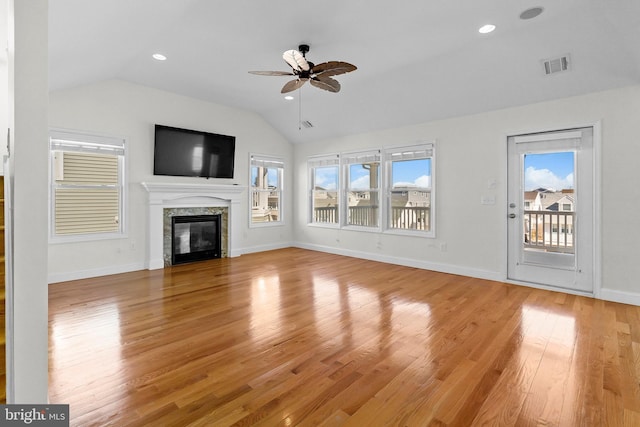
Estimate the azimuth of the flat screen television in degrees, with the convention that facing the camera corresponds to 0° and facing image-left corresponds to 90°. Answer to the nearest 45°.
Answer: approximately 315°

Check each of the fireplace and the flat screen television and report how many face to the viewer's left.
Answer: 0

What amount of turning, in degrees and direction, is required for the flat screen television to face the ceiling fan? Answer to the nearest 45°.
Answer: approximately 45° to its right

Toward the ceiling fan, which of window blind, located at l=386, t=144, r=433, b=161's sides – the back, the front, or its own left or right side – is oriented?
front

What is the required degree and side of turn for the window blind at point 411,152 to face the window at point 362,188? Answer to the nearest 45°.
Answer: approximately 90° to its right

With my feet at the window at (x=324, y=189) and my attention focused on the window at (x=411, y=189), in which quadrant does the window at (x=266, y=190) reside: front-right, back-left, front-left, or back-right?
back-right

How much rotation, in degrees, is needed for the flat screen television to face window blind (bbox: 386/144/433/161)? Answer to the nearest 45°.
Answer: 0° — it already faces it

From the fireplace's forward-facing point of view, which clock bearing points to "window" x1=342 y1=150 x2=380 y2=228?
The window is roughly at 11 o'clock from the fireplace.

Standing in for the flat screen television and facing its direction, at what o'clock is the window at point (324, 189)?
The window is roughly at 10 o'clock from the flat screen television.

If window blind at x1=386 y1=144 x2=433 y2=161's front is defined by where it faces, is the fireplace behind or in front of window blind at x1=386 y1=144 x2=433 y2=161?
in front

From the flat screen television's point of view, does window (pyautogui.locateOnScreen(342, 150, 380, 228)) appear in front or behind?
in front

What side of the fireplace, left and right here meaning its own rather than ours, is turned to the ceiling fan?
front
